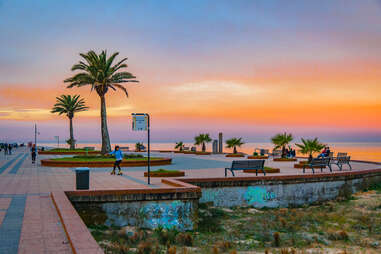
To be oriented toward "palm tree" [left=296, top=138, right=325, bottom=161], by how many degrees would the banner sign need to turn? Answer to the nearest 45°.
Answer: approximately 135° to its left

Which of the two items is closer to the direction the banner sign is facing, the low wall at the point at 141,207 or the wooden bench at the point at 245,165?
the low wall

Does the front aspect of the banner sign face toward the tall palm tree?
no

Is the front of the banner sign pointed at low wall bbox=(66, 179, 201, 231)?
yes

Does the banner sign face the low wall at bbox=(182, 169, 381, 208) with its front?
no

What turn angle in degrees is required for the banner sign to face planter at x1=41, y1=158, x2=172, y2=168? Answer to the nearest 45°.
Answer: approximately 180°

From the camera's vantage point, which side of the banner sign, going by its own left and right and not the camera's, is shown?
front

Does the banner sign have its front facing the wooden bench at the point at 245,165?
no

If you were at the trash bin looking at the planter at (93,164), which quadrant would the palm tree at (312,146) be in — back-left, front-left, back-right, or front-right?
front-right

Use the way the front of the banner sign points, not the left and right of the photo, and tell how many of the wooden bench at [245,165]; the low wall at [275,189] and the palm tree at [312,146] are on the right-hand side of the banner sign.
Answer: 0
